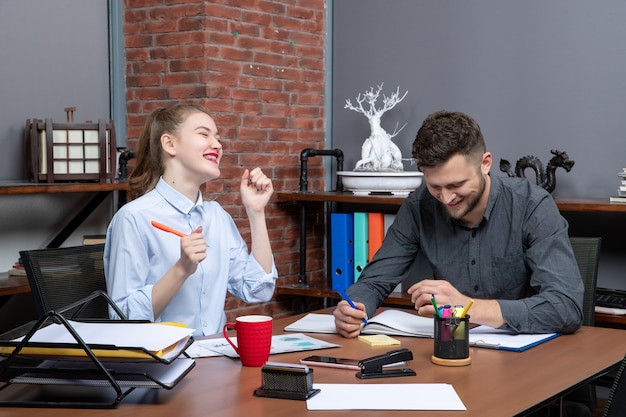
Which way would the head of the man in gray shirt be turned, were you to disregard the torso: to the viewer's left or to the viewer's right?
to the viewer's left

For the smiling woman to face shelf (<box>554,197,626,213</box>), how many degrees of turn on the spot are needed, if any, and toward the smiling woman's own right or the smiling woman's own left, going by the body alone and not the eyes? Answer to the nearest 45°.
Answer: approximately 45° to the smiling woman's own left

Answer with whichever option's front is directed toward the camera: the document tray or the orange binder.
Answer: the orange binder

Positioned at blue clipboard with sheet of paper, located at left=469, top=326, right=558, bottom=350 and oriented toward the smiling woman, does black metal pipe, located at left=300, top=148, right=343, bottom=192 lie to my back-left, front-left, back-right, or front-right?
front-right

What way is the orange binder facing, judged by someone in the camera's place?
facing the viewer

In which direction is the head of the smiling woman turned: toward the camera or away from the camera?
toward the camera

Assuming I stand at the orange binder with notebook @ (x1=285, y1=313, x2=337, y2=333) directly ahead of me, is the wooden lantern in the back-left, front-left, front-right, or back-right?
front-right
